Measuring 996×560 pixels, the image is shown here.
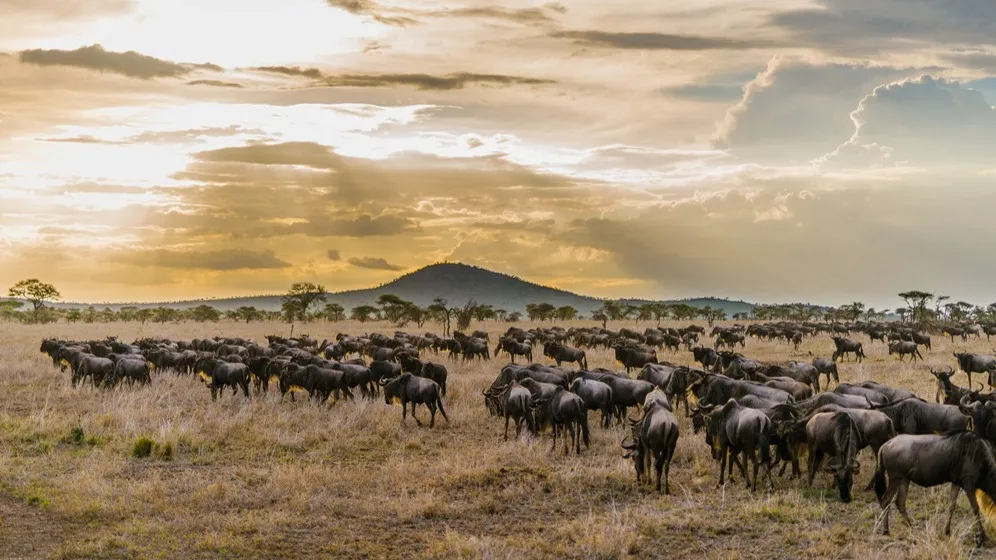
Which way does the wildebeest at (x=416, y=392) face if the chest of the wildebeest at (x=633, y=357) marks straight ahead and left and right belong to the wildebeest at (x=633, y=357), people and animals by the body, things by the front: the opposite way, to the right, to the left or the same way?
the same way

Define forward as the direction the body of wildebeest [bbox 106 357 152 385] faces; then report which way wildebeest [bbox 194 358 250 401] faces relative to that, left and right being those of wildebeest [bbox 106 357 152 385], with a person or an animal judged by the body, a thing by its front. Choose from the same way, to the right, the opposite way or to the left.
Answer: the same way

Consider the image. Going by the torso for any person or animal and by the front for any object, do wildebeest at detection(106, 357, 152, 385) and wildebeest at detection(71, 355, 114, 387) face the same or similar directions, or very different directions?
same or similar directions

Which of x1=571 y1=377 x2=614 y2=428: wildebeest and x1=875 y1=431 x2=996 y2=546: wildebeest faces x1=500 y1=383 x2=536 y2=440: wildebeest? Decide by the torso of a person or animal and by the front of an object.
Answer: x1=571 y1=377 x2=614 y2=428: wildebeest

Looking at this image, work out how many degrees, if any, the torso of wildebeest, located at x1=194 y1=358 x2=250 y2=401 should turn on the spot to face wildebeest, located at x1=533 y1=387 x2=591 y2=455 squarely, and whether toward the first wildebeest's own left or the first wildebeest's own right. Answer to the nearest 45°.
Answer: approximately 135° to the first wildebeest's own left

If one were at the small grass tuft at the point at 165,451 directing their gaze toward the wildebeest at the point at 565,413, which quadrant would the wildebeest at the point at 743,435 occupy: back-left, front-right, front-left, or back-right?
front-right

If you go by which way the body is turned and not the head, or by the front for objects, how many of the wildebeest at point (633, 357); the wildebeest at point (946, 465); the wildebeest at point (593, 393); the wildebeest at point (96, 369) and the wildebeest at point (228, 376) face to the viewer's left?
4

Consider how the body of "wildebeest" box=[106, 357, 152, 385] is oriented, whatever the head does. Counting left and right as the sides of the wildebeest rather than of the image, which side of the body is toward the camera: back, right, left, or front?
left

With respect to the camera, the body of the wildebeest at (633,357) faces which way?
to the viewer's left

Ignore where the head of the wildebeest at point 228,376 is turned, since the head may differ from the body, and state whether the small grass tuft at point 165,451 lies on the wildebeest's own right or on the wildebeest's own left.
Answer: on the wildebeest's own left

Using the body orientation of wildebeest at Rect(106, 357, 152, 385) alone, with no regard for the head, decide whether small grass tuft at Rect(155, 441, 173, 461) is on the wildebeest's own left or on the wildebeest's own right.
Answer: on the wildebeest's own left

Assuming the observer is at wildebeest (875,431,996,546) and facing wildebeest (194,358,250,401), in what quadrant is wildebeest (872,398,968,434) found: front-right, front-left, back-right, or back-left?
front-right

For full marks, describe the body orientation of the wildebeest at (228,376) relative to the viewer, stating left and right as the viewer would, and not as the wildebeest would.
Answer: facing to the left of the viewer

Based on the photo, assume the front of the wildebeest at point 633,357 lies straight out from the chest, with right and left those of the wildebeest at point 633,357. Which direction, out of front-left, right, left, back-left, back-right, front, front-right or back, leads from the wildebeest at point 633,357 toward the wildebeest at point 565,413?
left

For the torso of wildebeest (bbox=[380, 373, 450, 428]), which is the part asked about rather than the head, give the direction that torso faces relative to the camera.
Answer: to the viewer's left
